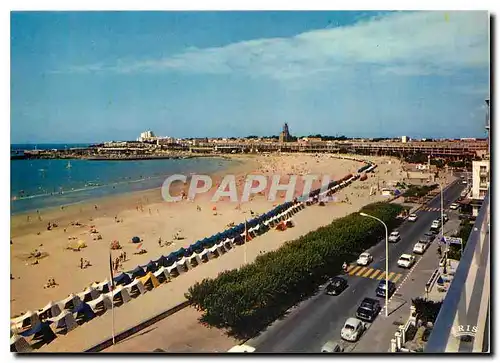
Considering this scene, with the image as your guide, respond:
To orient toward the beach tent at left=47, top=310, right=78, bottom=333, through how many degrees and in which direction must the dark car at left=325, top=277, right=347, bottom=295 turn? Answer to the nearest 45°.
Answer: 0° — it already faces it

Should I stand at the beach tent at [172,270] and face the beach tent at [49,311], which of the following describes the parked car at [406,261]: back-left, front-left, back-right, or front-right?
back-left
